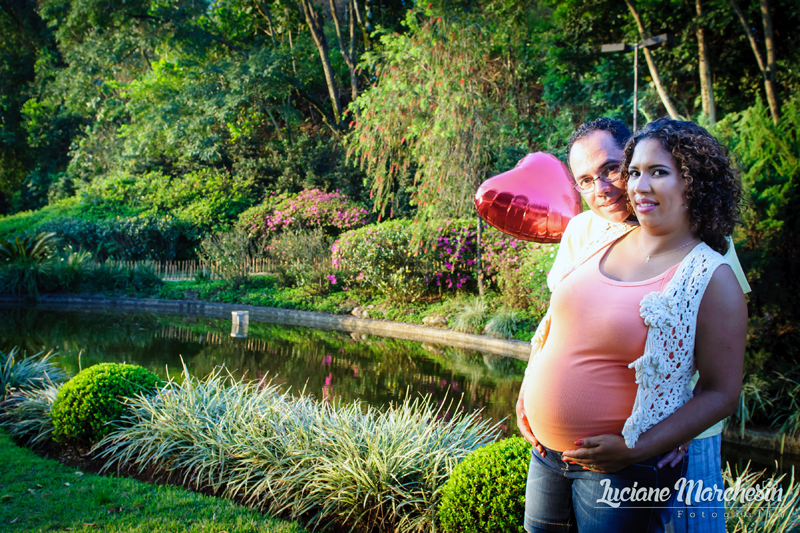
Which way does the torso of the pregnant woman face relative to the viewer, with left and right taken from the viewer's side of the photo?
facing the viewer and to the left of the viewer

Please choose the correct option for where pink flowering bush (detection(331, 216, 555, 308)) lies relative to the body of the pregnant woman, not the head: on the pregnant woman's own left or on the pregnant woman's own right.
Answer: on the pregnant woman's own right

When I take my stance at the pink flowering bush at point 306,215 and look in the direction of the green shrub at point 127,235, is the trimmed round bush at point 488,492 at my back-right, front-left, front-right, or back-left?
back-left

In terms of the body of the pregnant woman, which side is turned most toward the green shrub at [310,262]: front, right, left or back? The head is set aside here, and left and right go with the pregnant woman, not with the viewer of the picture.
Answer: right

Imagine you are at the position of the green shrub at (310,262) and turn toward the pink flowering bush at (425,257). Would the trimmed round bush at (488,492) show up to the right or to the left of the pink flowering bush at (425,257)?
right

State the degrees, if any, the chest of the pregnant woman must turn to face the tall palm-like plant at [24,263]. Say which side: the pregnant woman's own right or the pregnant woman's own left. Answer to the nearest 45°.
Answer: approximately 90° to the pregnant woman's own right

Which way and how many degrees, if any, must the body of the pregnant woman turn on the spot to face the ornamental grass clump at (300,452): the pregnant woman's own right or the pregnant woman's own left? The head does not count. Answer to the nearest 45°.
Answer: approximately 90° to the pregnant woman's own right
